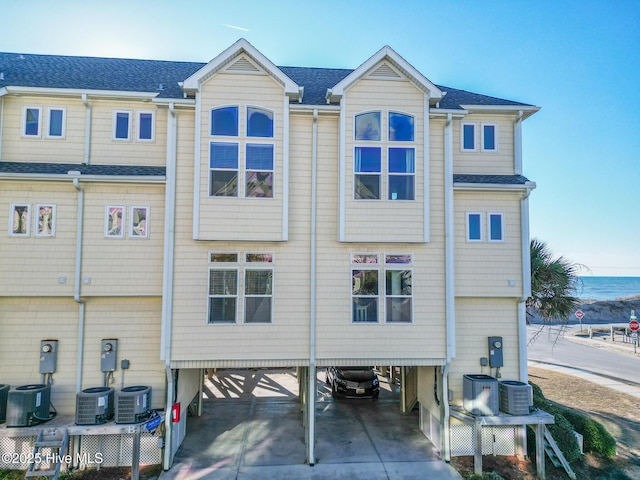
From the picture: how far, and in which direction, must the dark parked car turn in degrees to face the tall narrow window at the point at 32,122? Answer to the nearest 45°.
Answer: approximately 45° to its right

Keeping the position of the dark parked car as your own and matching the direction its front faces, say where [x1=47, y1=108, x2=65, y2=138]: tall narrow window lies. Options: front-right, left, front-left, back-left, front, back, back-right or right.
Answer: front-right

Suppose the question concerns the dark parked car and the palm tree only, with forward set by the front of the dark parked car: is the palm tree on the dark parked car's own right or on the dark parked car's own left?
on the dark parked car's own left

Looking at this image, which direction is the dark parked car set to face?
toward the camera

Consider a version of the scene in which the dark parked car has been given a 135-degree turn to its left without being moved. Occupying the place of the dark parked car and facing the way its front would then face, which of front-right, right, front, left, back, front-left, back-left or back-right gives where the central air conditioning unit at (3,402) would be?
back

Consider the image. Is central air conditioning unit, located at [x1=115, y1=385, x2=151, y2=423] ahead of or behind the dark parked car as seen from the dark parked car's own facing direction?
ahead

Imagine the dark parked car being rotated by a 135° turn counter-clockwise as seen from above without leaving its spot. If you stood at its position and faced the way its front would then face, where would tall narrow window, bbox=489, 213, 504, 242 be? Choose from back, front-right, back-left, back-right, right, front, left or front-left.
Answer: right
